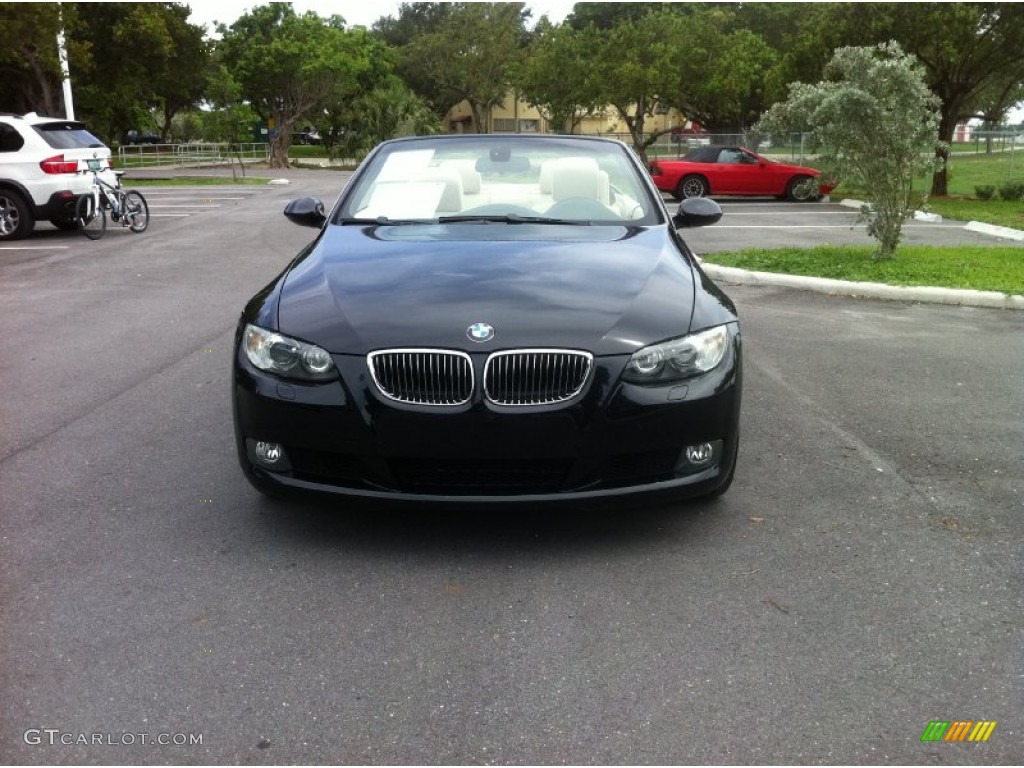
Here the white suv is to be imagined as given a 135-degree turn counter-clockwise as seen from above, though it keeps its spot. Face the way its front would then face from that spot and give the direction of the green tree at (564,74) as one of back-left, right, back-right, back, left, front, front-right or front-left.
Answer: back-left

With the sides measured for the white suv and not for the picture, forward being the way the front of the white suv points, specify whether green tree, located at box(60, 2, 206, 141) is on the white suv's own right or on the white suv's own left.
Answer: on the white suv's own right

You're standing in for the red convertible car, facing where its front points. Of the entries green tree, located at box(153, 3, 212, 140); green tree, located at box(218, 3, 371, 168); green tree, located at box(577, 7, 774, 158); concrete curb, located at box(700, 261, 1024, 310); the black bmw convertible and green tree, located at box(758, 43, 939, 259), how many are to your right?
3

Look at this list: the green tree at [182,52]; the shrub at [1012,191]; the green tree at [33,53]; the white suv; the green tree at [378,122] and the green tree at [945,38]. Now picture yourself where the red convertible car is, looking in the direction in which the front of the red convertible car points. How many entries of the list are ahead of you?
2

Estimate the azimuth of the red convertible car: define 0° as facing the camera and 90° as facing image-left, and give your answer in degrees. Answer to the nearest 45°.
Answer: approximately 270°

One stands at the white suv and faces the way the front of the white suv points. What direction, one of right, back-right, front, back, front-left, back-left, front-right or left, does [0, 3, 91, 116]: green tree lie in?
front-right

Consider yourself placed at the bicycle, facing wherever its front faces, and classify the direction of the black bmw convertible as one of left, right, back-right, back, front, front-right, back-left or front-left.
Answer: front-left
